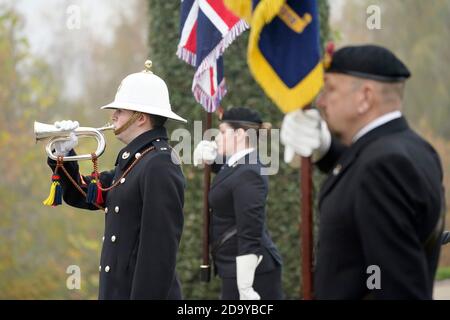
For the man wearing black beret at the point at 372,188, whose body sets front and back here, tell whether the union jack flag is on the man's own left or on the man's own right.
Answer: on the man's own right

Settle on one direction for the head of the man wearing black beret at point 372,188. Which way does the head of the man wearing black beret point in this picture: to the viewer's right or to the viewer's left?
to the viewer's left

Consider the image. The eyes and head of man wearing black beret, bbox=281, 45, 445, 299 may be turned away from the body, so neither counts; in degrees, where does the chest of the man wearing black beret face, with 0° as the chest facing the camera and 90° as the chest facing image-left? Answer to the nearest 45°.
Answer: approximately 90°
